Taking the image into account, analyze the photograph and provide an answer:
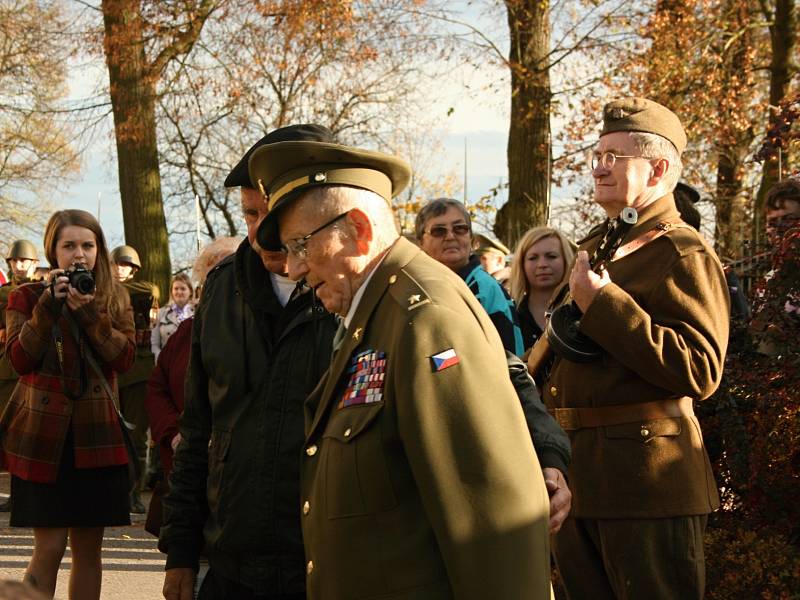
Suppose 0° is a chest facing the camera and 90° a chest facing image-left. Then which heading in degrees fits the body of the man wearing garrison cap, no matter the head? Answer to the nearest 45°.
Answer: approximately 90°

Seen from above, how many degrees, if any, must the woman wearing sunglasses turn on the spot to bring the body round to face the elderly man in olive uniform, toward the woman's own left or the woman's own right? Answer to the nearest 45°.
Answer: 0° — they already face them

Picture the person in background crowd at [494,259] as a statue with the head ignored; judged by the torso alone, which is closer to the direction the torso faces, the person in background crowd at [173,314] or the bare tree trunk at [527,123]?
the person in background crowd

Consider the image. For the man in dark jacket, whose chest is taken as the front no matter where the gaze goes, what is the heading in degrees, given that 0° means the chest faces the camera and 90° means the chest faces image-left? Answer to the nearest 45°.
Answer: approximately 315°

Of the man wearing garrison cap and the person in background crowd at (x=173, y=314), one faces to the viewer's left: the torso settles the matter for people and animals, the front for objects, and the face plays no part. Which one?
the man wearing garrison cap

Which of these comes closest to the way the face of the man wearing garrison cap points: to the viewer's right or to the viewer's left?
to the viewer's left

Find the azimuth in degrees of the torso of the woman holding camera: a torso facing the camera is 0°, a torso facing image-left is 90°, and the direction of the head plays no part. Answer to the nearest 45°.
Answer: approximately 0°

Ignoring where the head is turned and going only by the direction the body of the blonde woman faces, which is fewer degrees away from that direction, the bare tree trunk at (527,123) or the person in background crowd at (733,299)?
the person in background crowd

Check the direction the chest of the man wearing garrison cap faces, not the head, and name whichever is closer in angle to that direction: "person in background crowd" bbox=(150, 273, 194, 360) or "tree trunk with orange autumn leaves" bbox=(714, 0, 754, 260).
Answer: the person in background crowd

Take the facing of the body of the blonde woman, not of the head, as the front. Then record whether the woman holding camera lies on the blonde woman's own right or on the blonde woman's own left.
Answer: on the blonde woman's own right

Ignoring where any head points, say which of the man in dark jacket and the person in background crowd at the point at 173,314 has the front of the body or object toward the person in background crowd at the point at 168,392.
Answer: the person in background crowd at the point at 173,314

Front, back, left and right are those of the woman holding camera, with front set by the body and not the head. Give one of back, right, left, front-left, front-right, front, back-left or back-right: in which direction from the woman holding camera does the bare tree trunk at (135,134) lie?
back

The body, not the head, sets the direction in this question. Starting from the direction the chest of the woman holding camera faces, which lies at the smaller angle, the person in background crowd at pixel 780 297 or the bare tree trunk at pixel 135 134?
the person in background crowd
